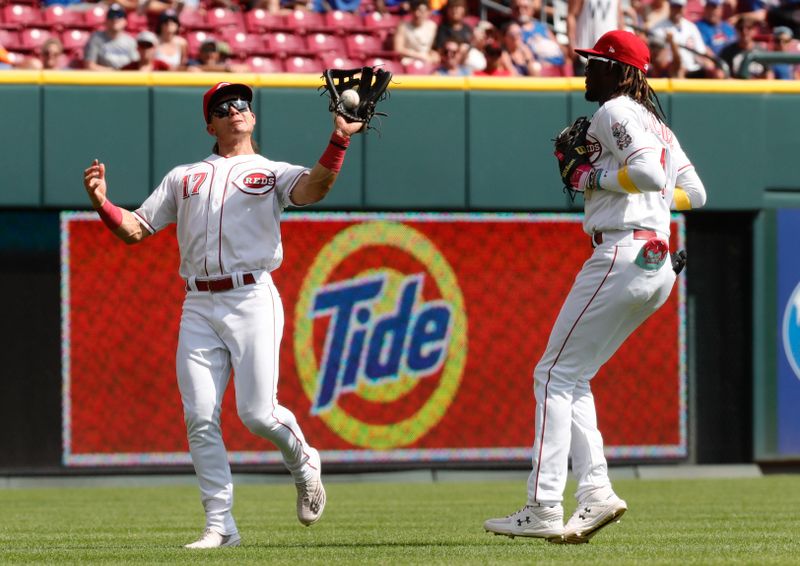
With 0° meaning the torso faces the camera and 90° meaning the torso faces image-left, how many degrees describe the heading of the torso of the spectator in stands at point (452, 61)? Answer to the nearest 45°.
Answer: approximately 0°

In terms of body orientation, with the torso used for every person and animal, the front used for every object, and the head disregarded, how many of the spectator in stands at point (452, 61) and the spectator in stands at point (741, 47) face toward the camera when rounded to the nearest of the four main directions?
2

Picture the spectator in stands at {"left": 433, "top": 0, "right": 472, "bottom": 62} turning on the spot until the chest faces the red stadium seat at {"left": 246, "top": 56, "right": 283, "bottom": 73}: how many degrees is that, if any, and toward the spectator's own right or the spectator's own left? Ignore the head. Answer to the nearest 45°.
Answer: approximately 90° to the spectator's own right

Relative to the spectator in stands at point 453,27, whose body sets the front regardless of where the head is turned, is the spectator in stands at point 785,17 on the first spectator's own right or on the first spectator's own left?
on the first spectator's own left

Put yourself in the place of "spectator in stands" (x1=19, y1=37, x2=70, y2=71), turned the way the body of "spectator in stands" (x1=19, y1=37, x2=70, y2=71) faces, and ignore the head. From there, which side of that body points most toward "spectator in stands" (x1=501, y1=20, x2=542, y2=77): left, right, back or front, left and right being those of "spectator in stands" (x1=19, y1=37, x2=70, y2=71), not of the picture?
left

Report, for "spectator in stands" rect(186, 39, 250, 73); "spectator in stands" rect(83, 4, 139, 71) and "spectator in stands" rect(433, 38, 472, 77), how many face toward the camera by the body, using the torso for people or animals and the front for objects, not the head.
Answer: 3

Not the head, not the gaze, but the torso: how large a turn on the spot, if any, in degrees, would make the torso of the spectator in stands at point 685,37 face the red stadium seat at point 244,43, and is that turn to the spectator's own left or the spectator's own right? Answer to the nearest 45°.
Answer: approximately 90° to the spectator's own right

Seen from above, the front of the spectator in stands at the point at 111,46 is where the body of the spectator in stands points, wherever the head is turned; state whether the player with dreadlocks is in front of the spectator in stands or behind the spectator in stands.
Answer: in front
